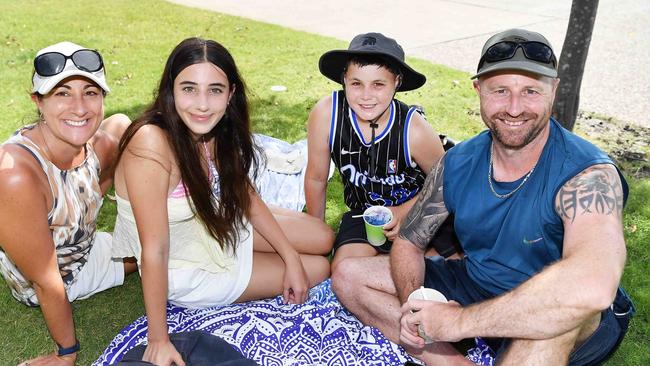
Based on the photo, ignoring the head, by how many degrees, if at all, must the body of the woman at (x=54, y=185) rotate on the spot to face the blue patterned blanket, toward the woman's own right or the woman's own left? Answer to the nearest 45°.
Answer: approximately 45° to the woman's own left

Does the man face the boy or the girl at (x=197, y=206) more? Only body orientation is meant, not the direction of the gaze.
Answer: the girl

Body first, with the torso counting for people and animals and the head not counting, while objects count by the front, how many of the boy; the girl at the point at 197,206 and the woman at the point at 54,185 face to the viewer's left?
0

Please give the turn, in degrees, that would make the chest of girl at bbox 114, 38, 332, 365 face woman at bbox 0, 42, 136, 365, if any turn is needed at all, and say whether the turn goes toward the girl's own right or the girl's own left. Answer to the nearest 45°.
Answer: approximately 135° to the girl's own right

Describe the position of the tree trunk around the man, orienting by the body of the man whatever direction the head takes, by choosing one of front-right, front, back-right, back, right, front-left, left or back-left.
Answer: back-right

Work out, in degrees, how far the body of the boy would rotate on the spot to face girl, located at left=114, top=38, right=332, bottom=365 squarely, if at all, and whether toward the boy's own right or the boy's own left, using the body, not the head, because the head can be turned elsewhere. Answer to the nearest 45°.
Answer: approximately 45° to the boy's own right

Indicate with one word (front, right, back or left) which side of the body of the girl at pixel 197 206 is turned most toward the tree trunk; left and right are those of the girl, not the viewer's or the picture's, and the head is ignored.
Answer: left

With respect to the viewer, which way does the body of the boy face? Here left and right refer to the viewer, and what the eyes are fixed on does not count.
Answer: facing the viewer

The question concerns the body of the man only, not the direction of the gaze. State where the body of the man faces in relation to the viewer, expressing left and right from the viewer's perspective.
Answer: facing the viewer and to the left of the viewer
